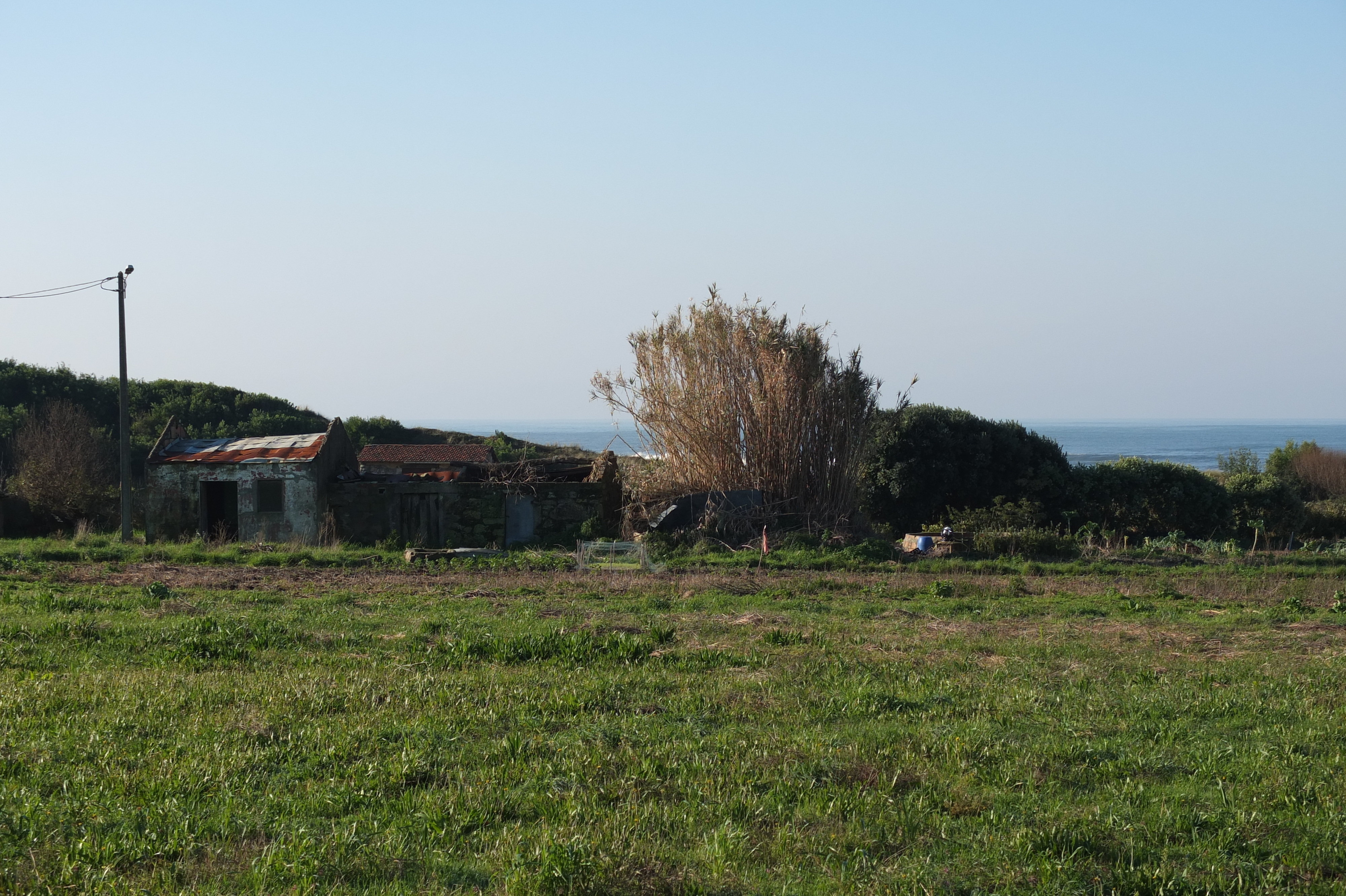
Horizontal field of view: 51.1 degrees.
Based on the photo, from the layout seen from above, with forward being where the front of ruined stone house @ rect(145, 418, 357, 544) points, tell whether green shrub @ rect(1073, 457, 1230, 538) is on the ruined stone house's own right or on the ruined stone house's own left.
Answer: on the ruined stone house's own left

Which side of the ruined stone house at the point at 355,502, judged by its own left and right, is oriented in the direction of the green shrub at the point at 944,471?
left

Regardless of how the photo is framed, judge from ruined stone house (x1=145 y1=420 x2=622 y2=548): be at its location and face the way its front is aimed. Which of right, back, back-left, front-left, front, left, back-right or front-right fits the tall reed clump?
left

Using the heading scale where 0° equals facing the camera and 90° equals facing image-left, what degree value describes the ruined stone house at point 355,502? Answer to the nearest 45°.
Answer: approximately 0°

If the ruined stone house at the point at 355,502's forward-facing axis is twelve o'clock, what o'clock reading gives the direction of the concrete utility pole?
The concrete utility pole is roughly at 4 o'clock from the ruined stone house.

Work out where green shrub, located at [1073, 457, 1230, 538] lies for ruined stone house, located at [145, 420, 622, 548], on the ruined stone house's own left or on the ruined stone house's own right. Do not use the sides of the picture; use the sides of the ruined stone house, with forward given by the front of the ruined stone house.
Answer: on the ruined stone house's own left

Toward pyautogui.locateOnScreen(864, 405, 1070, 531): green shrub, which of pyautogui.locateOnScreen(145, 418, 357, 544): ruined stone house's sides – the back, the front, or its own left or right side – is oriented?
left
